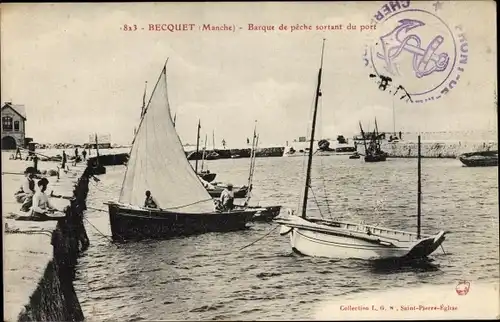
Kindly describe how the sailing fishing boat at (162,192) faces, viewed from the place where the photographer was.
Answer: facing to the left of the viewer

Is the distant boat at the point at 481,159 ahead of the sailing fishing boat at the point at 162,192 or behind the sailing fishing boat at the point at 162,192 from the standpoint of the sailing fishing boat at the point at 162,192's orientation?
behind

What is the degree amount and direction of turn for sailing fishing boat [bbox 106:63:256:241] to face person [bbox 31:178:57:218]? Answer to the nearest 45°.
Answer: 0° — it already faces them

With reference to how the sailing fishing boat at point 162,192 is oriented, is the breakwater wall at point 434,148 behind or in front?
behind

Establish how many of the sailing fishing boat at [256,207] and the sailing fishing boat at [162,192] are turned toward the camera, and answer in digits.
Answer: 0

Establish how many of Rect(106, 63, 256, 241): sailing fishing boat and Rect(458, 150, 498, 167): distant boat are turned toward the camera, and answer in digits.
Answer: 0

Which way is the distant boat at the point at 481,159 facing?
to the viewer's left

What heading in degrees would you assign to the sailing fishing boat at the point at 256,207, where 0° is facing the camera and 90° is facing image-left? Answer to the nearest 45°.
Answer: approximately 90°
